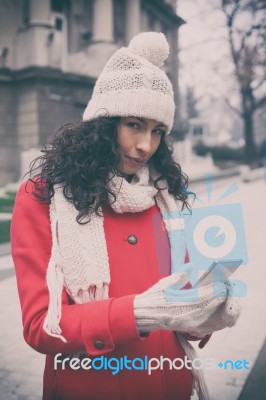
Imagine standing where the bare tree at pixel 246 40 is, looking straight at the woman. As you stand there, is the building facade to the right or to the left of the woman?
right

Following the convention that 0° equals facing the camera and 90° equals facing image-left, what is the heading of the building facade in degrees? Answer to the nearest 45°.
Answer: approximately 315°

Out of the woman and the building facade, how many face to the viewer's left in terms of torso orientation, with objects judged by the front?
0

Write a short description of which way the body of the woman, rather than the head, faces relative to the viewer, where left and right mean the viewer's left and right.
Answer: facing the viewer and to the right of the viewer

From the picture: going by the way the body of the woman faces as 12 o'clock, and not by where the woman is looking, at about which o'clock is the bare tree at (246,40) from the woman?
The bare tree is roughly at 8 o'clock from the woman.

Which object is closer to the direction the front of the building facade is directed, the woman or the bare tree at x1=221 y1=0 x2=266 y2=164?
the woman

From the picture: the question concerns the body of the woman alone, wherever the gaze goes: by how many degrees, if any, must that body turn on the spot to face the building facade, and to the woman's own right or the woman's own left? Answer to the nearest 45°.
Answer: approximately 135° to the woman's own left

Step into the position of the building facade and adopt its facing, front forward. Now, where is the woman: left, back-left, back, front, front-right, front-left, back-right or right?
front-right
